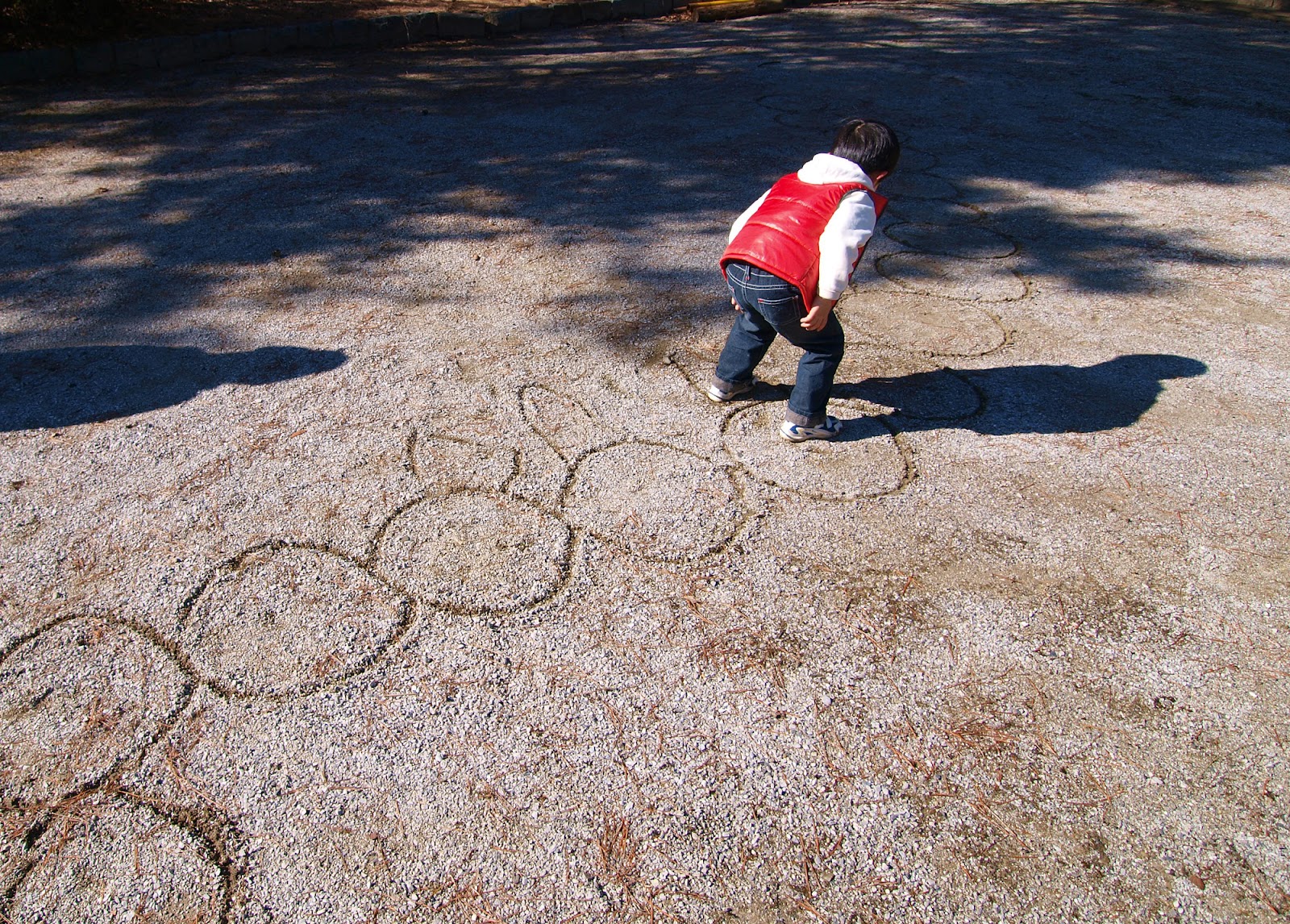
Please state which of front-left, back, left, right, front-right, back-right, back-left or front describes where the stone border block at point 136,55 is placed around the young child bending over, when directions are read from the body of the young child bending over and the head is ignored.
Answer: left

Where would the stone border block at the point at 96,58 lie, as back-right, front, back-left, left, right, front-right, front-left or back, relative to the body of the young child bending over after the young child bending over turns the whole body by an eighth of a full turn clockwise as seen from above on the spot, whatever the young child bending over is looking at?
back-left

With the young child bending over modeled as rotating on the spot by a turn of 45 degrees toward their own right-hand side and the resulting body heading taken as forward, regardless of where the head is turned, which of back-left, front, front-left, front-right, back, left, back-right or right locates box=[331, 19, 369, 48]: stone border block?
back-left

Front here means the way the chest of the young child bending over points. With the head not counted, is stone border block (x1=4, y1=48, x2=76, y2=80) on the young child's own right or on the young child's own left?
on the young child's own left

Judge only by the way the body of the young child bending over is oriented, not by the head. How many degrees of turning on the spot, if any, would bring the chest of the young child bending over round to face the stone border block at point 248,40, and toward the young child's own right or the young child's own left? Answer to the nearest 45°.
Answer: approximately 90° to the young child's own left

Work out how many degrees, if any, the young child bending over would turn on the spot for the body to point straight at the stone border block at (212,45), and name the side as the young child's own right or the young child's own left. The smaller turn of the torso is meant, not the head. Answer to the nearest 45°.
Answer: approximately 90° to the young child's own left

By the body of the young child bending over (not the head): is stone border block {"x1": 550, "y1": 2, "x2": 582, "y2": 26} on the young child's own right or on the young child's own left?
on the young child's own left

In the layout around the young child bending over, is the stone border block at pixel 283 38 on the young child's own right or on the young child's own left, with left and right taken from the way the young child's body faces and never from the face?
on the young child's own left

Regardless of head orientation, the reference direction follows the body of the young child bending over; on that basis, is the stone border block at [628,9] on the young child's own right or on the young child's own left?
on the young child's own left

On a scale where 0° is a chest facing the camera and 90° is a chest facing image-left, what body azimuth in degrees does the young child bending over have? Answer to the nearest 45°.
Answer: approximately 225°

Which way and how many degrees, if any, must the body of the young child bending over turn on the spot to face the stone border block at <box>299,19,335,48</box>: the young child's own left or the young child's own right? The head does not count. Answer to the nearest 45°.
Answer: approximately 90° to the young child's own left

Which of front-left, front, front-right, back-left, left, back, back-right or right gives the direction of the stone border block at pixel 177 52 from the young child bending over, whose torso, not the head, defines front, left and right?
left

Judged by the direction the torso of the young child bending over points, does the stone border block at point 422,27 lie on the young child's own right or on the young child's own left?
on the young child's own left

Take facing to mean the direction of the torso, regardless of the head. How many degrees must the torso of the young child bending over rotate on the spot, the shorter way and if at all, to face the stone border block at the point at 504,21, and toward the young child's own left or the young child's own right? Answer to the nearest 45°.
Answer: approximately 90° to the young child's own left
